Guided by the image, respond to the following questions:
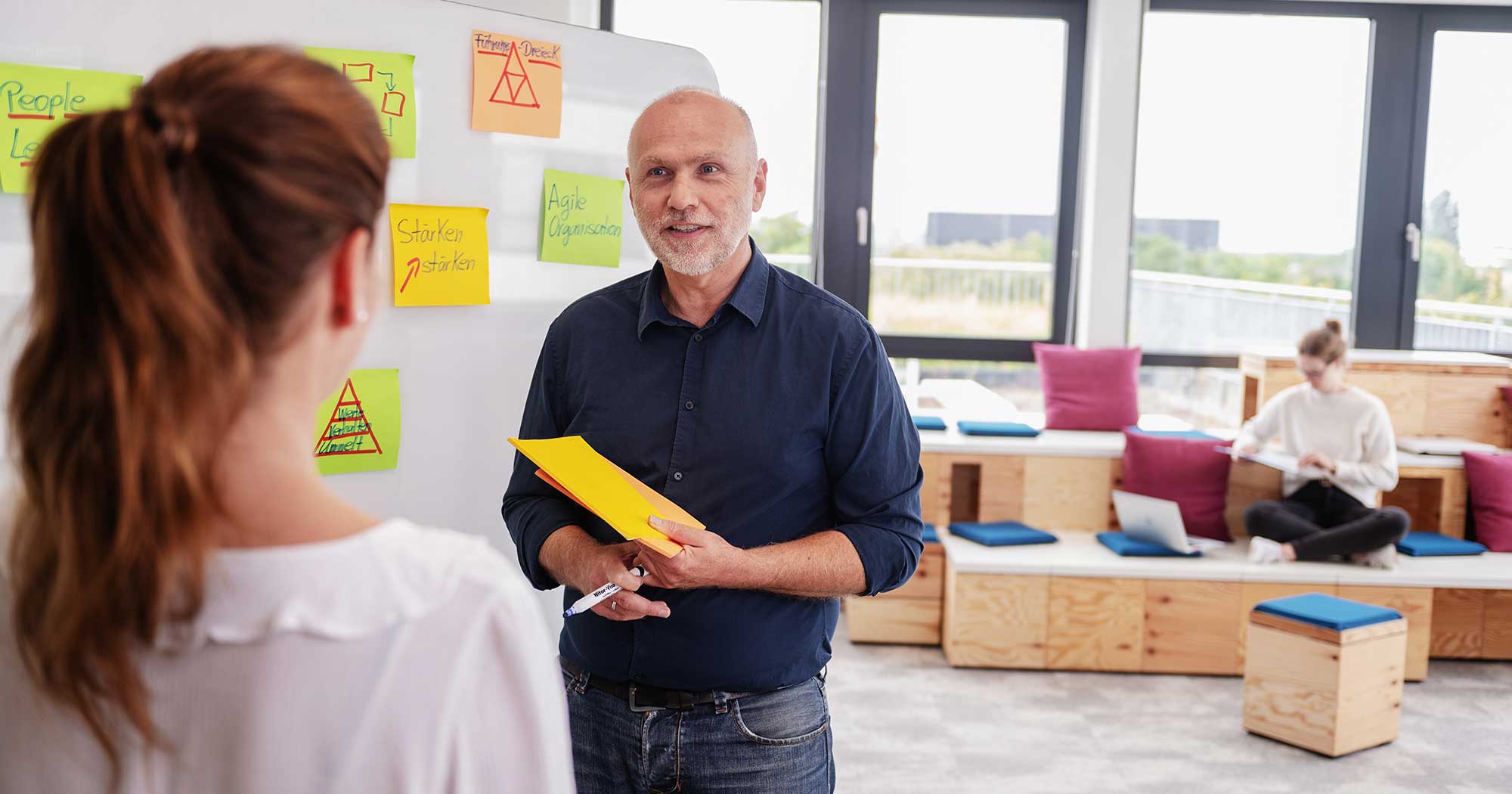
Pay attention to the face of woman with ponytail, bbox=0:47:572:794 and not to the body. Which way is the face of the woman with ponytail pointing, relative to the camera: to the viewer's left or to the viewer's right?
to the viewer's right

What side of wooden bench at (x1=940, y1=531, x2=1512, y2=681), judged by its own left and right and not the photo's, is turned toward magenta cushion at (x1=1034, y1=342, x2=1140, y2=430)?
back

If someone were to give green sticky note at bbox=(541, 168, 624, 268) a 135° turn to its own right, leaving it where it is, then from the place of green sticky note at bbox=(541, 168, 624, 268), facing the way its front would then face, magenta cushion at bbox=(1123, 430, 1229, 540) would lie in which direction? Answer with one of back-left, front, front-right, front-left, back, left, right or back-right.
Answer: back-right

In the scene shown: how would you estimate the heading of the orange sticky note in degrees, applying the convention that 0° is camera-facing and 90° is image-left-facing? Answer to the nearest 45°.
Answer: approximately 315°

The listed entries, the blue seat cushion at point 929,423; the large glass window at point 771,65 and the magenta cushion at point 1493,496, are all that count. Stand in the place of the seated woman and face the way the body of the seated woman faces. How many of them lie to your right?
2

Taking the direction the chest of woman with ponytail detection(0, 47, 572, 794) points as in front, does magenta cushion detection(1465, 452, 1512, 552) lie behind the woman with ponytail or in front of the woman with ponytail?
in front

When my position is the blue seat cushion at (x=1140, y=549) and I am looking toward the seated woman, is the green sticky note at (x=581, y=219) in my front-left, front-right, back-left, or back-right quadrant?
back-right

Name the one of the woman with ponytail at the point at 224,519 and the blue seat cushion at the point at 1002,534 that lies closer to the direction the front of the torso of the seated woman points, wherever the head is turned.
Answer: the woman with ponytail

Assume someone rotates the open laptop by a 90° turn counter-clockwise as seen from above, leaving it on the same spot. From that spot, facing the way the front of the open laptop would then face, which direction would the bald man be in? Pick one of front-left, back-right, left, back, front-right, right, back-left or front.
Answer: back-left

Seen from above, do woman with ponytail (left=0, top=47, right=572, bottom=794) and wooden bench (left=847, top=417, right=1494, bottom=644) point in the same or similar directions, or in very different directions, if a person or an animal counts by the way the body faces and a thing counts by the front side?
very different directions

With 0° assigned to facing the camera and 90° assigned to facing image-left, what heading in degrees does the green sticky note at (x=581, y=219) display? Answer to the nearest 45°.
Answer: approximately 315°

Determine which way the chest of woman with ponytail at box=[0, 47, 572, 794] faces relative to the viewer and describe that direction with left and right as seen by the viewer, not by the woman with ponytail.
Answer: facing away from the viewer and to the right of the viewer
